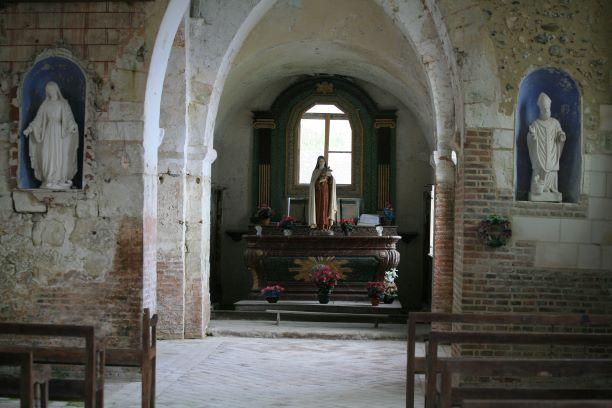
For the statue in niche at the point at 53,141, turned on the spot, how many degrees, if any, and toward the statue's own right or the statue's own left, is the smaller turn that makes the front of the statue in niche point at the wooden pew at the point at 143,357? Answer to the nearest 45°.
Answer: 0° — it already faces it

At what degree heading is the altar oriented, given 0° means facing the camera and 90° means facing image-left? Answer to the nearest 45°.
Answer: approximately 0°

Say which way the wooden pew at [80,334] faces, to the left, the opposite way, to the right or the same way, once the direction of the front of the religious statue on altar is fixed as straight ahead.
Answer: the opposite way

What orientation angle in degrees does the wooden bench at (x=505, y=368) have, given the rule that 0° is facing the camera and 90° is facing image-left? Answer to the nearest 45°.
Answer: approximately 180°

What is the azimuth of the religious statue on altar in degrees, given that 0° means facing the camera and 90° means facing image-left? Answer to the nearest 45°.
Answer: approximately 0°

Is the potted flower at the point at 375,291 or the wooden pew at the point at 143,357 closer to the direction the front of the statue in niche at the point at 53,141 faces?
the wooden pew

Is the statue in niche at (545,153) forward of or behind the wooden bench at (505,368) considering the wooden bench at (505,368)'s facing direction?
forward

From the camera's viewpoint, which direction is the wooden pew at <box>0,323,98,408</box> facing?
away from the camera

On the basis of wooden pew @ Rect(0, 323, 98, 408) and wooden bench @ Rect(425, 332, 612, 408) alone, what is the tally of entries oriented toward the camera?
0

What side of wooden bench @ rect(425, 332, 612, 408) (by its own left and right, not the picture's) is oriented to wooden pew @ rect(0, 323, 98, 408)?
left

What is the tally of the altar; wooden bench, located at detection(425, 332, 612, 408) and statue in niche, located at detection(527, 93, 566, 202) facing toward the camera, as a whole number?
2

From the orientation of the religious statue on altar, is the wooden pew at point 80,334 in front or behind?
in front
